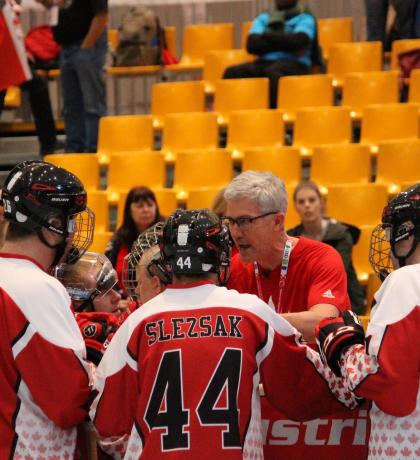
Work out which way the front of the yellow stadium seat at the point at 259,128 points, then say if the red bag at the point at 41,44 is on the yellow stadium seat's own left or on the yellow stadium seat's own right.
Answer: on the yellow stadium seat's own right

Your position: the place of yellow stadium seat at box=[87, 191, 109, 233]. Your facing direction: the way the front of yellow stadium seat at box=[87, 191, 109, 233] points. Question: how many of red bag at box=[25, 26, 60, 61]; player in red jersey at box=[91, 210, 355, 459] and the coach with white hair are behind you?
1

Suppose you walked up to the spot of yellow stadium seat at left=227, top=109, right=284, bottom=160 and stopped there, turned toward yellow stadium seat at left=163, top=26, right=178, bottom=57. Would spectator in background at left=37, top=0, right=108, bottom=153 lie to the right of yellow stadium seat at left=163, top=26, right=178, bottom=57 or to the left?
left

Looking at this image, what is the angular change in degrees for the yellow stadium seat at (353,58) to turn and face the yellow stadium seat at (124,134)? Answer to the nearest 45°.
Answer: approximately 45° to its right

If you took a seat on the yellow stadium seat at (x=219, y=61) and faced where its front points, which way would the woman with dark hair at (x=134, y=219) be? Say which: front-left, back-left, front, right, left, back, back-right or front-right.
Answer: front

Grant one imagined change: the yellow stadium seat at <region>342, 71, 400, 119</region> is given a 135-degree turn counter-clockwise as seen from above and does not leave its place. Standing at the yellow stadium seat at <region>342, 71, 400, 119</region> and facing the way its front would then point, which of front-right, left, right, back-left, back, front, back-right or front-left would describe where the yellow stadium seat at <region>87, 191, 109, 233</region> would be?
back

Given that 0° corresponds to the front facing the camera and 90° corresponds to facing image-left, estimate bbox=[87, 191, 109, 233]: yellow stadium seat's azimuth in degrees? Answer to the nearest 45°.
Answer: approximately 0°

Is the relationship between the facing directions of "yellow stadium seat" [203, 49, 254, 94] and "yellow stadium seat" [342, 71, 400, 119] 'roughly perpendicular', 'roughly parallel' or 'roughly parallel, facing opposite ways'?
roughly parallel

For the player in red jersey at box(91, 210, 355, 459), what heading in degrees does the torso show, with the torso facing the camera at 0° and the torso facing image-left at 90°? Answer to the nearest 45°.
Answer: approximately 180°

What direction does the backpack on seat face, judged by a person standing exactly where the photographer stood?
facing the viewer

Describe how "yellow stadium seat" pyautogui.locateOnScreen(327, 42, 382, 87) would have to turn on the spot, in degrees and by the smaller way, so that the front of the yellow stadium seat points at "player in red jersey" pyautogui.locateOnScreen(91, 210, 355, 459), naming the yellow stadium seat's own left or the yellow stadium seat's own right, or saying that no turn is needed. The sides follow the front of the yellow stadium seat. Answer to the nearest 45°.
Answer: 0° — it already faces them

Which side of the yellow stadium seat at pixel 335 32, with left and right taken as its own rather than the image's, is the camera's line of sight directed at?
front

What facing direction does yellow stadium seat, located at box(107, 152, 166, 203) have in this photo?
toward the camera

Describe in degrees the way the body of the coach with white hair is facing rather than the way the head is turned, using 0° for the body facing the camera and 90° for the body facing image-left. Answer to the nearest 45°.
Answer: approximately 45°

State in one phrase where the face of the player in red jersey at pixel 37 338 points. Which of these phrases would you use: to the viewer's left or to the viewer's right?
to the viewer's right

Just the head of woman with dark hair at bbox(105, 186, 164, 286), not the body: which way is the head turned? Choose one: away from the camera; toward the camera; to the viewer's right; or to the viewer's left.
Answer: toward the camera

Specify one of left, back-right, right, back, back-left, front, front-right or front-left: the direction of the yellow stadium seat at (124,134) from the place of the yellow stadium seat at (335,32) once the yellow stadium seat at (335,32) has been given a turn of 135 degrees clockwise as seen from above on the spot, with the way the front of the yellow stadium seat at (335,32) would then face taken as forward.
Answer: left

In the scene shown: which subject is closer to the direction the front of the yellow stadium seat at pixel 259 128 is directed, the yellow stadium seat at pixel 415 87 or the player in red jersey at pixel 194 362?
the player in red jersey
